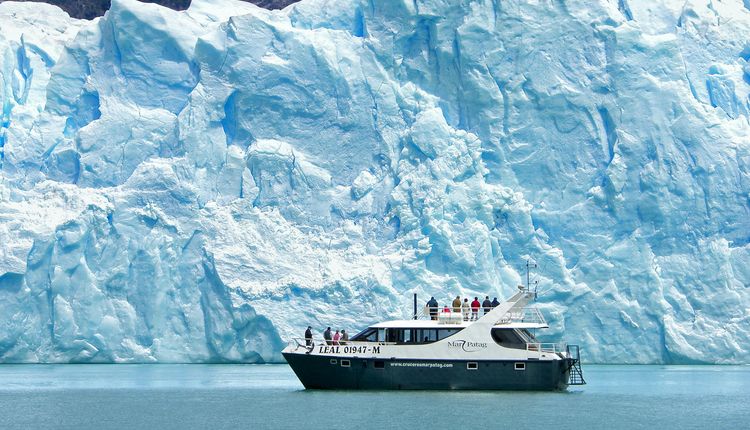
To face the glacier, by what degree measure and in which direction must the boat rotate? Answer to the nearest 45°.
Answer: approximately 90° to its right

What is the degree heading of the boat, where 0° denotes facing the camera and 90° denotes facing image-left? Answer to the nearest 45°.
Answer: approximately 90°
